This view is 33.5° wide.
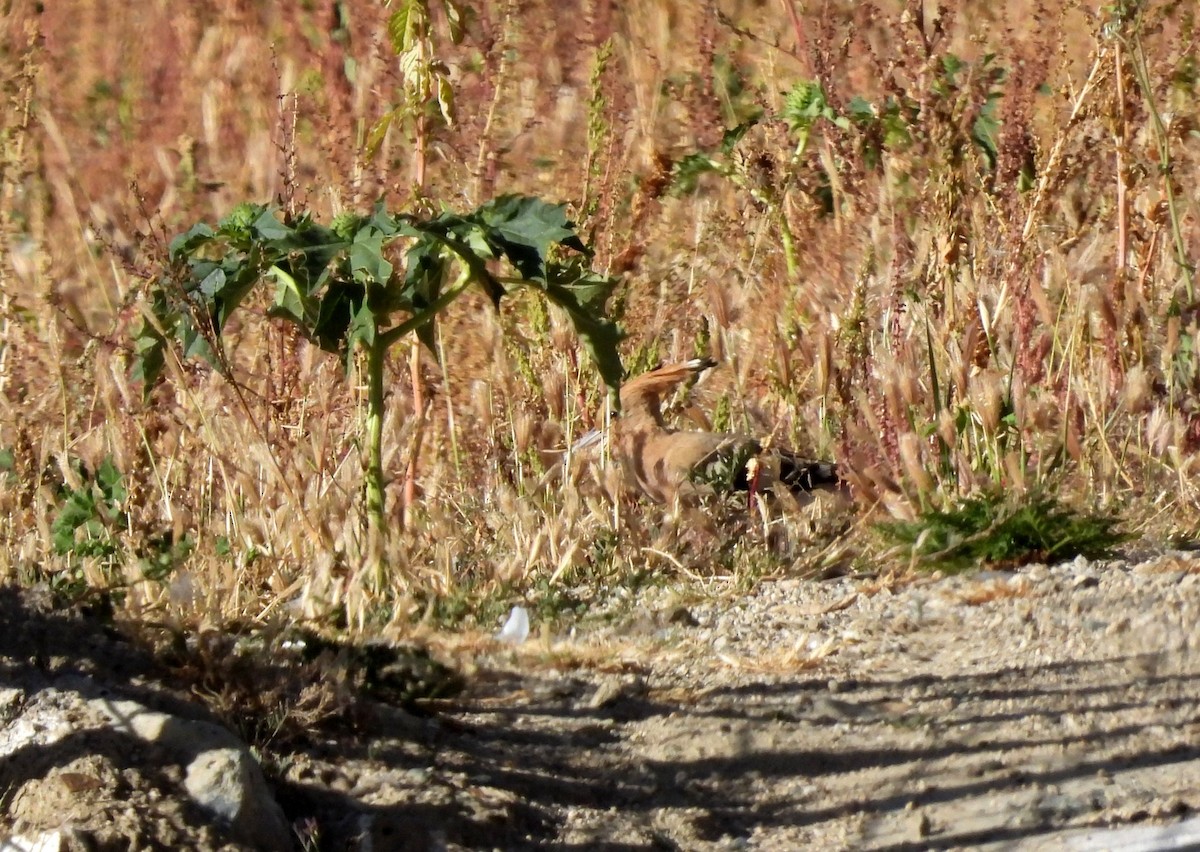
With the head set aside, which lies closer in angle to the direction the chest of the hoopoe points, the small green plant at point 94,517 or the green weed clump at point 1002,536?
the small green plant

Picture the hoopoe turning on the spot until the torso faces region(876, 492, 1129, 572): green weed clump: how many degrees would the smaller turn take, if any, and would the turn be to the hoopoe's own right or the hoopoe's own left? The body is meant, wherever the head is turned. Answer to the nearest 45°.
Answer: approximately 135° to the hoopoe's own left

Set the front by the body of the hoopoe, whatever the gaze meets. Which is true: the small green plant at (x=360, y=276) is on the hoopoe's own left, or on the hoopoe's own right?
on the hoopoe's own left

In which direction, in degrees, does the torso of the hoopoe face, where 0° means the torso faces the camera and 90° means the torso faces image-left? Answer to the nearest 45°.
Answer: approximately 90°

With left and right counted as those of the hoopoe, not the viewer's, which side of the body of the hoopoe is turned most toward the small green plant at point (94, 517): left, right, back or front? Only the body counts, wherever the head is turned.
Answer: front
